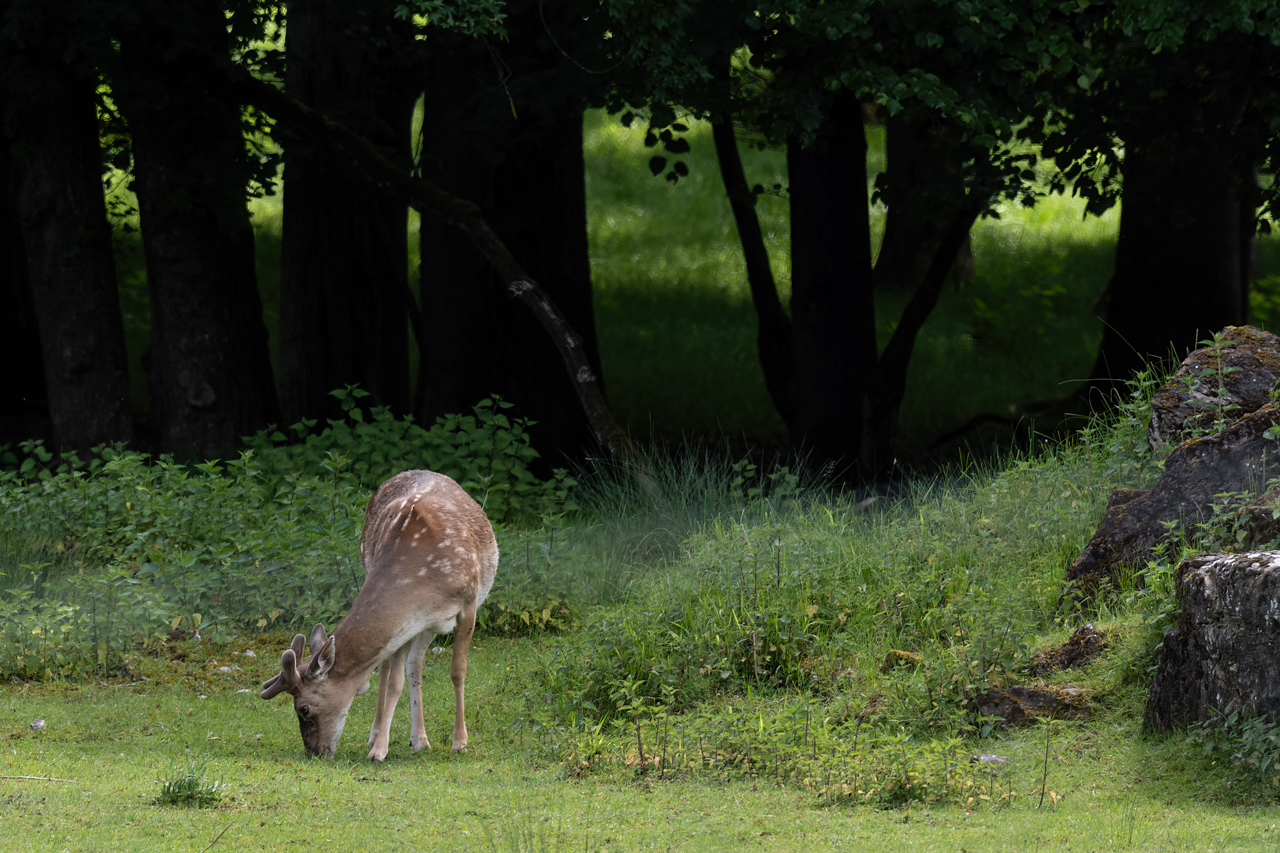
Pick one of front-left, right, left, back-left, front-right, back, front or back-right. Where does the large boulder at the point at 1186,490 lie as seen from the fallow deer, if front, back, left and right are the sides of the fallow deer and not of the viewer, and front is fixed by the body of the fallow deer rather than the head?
back-left

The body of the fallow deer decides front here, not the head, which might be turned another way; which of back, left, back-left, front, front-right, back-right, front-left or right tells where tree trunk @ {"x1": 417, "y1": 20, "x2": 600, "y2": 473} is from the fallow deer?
back-right

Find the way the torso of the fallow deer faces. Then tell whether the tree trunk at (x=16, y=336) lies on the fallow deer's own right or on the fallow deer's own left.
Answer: on the fallow deer's own right

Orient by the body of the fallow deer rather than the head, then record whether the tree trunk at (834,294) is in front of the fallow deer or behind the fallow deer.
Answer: behind

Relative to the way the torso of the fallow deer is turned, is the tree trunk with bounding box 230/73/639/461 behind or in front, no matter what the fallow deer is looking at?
behind

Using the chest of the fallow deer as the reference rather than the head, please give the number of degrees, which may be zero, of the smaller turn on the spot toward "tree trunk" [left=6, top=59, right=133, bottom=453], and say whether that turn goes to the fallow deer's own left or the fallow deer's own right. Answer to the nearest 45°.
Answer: approximately 135° to the fallow deer's own right

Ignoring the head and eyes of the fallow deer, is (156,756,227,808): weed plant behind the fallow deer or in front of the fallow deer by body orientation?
in front

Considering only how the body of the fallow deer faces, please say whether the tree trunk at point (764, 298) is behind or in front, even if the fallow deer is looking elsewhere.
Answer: behind

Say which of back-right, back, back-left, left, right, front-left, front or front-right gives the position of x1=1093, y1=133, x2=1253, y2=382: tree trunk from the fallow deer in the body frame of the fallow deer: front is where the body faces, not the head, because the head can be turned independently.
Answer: back

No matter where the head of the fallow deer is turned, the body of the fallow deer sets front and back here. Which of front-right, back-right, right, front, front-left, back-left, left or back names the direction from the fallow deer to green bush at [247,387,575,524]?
back-right

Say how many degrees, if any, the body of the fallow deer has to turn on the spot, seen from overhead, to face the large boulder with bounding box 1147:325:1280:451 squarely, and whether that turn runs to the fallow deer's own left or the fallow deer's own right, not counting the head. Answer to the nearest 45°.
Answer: approximately 135° to the fallow deer's own left

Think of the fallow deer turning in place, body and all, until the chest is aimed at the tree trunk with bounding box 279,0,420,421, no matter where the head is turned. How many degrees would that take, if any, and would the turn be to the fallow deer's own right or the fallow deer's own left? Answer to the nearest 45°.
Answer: approximately 135° to the fallow deer's own right

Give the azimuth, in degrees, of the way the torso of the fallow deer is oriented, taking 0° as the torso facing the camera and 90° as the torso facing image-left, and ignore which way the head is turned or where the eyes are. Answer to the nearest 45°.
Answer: approximately 45°
